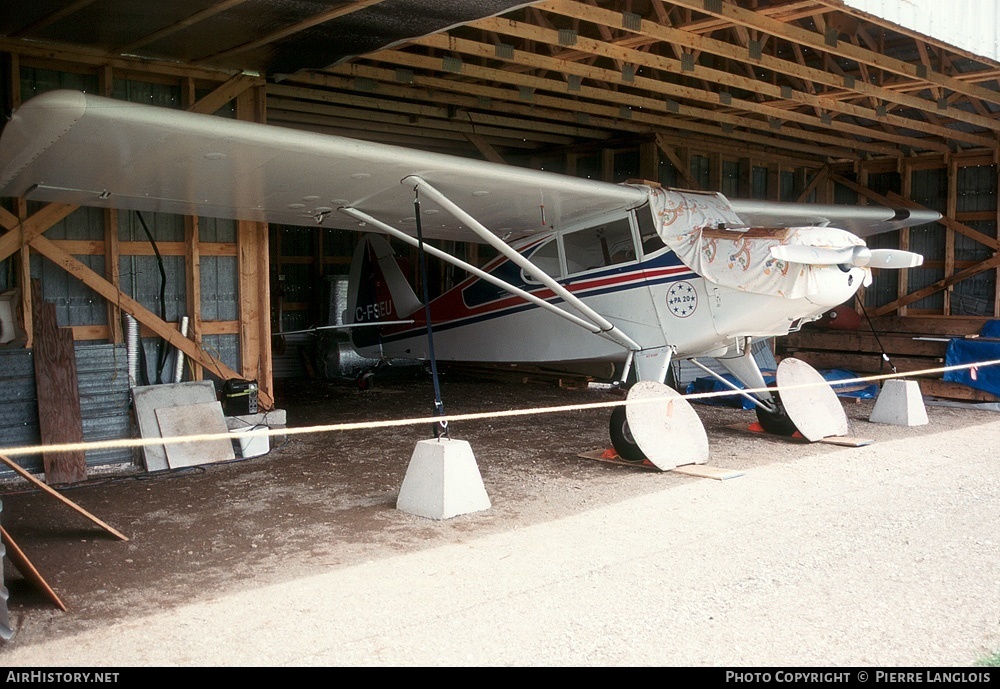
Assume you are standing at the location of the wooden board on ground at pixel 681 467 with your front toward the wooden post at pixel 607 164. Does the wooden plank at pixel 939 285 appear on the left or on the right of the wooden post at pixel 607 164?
right

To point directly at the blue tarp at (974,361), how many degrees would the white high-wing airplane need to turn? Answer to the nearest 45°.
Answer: approximately 90° to its left

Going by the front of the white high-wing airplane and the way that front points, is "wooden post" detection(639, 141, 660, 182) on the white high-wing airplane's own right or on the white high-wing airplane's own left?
on the white high-wing airplane's own left

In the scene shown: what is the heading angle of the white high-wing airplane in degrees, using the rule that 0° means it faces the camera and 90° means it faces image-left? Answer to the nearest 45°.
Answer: approximately 315°

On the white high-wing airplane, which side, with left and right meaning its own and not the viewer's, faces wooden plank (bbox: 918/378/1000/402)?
left

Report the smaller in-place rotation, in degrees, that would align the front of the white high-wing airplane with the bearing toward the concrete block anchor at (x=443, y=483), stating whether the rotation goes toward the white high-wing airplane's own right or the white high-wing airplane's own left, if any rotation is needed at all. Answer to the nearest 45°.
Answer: approximately 45° to the white high-wing airplane's own right

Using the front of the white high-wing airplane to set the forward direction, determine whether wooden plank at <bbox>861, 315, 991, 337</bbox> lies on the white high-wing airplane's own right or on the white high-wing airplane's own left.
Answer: on the white high-wing airplane's own left

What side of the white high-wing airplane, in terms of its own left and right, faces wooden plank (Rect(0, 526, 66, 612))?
right

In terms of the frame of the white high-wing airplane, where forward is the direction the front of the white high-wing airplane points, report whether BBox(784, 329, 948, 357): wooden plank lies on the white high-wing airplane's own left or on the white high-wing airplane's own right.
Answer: on the white high-wing airplane's own left

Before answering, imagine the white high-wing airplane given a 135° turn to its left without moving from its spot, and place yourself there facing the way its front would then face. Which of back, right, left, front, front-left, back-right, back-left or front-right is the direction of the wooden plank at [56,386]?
left

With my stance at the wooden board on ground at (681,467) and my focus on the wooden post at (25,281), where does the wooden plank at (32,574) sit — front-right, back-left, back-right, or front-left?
front-left

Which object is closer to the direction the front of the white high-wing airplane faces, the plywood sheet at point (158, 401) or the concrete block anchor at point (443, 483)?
the concrete block anchor

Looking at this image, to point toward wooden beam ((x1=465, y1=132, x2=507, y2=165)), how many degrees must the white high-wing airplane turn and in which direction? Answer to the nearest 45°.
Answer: approximately 135° to its left

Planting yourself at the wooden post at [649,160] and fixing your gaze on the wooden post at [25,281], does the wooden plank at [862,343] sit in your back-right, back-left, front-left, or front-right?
back-left

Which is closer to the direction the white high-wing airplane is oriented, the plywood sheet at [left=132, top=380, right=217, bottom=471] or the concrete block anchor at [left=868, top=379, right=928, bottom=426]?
the concrete block anchor
